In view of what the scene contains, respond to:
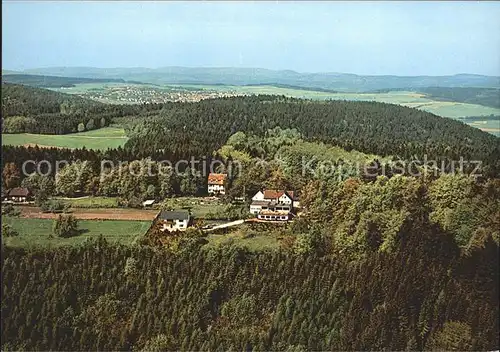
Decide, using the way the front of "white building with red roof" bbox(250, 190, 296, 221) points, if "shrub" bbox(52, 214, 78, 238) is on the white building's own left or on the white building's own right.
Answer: on the white building's own right

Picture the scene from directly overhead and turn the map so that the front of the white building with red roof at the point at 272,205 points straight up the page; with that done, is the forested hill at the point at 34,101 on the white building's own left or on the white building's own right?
on the white building's own right

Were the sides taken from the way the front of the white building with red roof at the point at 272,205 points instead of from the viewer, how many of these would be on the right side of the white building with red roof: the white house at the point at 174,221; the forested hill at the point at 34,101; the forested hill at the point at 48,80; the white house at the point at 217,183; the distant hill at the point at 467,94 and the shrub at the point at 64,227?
5

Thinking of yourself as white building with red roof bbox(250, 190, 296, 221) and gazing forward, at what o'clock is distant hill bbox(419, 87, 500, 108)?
The distant hill is roughly at 8 o'clock from the white building with red roof.

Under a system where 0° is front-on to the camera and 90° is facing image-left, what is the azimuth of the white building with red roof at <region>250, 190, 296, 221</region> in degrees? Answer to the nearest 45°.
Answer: approximately 0°

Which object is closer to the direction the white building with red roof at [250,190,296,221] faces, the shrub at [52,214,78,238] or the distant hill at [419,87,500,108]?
the shrub

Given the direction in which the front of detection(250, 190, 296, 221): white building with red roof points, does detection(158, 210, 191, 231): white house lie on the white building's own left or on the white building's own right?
on the white building's own right
